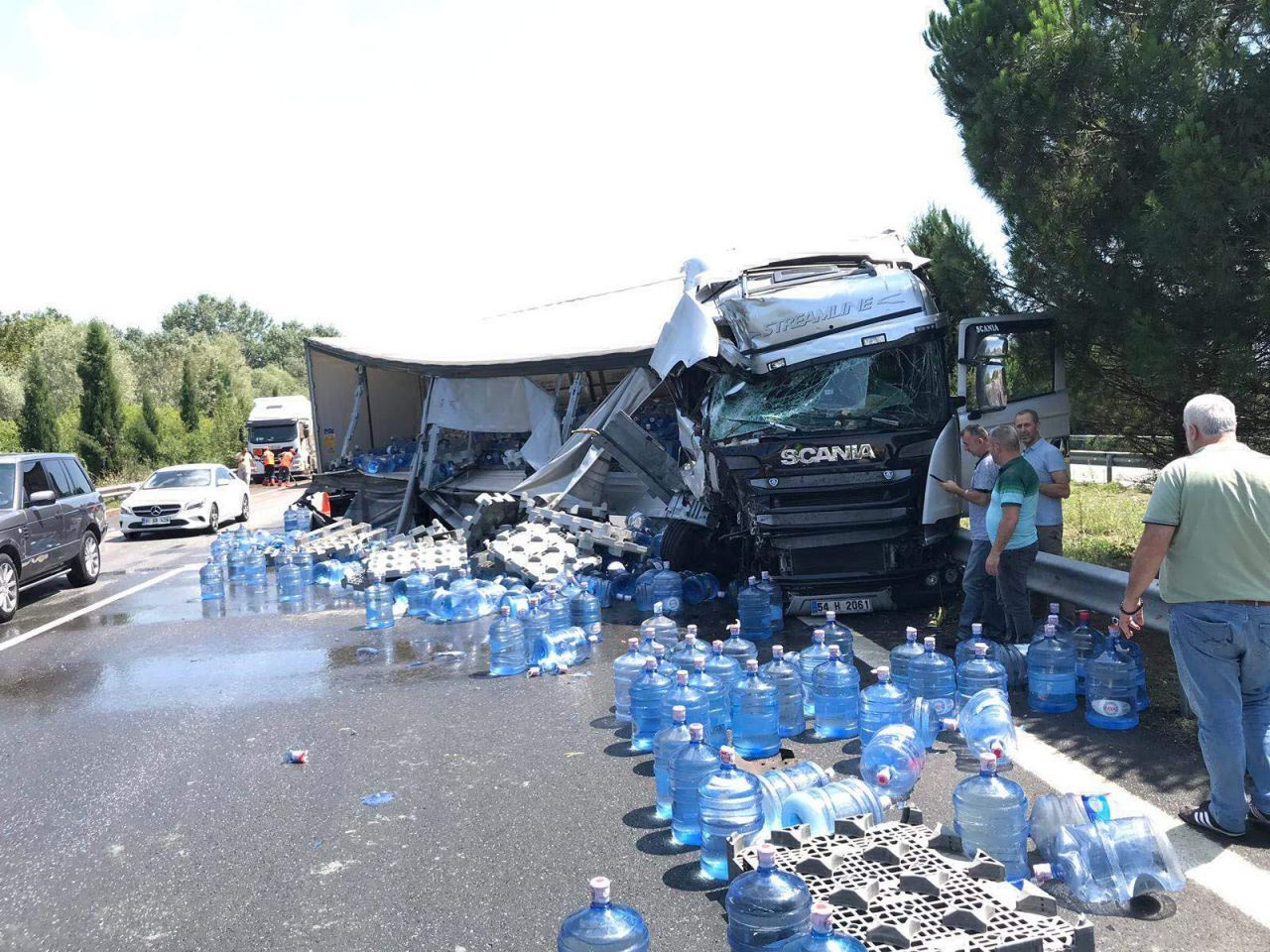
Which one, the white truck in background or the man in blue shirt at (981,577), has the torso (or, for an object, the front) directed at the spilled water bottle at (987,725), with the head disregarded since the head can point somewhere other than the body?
the white truck in background

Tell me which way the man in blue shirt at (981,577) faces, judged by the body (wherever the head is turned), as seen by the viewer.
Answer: to the viewer's left

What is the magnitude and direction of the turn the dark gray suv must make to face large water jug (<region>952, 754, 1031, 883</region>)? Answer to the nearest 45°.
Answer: approximately 45° to its left

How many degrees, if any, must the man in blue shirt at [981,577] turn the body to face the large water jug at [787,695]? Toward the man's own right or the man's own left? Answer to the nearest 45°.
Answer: approximately 45° to the man's own left

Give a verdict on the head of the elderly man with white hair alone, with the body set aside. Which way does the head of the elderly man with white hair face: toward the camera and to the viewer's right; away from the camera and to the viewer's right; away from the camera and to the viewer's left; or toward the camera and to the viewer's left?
away from the camera and to the viewer's left

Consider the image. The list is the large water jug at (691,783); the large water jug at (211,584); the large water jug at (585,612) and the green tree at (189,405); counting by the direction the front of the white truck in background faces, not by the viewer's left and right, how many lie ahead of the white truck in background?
3

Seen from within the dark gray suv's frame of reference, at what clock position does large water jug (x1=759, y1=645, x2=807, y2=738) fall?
The large water jug is roughly at 10 o'clock from the dark gray suv.

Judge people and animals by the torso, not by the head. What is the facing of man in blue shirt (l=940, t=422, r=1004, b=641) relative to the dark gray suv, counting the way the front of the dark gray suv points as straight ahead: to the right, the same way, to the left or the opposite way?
to the right

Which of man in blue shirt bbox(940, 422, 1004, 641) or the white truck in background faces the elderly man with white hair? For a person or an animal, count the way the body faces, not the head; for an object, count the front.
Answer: the white truck in background

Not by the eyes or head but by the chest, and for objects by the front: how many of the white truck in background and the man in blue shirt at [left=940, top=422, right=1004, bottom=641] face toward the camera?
1

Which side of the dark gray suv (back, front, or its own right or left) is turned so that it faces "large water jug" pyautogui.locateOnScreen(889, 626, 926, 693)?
left
